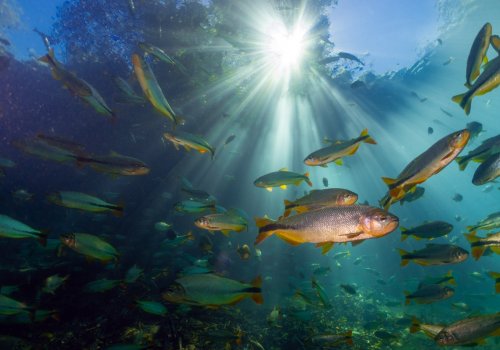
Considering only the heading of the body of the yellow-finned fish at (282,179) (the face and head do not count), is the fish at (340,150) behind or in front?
behind

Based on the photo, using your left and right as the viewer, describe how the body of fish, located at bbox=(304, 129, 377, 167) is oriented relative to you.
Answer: facing to the left of the viewer

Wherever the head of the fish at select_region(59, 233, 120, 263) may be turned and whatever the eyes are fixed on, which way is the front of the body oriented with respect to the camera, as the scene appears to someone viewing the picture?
to the viewer's left

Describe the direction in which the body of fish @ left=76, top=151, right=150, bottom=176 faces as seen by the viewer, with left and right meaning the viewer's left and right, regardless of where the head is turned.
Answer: facing to the right of the viewer

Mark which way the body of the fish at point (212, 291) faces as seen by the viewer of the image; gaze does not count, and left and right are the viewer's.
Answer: facing to the left of the viewer

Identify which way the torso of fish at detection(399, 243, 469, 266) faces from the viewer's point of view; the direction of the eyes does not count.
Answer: to the viewer's right

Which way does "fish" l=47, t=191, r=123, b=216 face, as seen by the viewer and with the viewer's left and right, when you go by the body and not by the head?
facing to the left of the viewer
